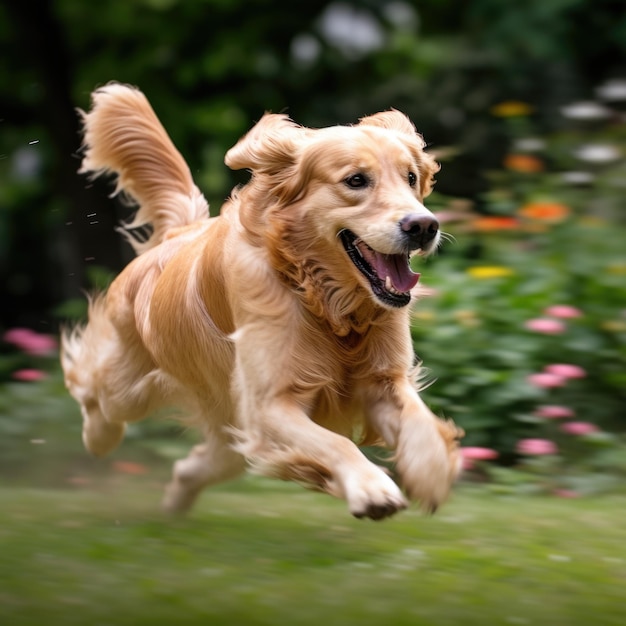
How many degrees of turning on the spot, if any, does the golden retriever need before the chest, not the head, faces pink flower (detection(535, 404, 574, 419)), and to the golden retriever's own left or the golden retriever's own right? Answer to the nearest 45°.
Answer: approximately 90° to the golden retriever's own left

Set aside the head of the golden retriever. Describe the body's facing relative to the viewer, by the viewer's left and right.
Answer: facing the viewer and to the right of the viewer

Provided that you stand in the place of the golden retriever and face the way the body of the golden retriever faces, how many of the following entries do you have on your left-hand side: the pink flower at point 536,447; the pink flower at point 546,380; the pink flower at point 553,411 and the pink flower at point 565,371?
4

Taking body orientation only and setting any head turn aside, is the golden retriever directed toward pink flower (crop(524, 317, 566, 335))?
no

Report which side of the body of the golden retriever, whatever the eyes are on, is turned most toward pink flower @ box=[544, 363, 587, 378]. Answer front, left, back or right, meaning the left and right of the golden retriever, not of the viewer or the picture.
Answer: left

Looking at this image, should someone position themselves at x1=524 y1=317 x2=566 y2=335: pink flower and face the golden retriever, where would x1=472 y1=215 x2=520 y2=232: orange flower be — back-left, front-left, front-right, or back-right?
back-right

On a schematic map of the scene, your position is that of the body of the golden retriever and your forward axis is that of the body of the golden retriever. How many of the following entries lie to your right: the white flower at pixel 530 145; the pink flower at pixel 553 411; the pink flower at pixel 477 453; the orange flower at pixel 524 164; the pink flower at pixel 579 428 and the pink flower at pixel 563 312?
0

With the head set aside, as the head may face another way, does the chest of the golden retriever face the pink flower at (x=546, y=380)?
no

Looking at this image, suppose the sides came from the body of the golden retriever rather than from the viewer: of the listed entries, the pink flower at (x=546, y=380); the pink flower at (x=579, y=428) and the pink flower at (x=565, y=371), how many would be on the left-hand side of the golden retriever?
3

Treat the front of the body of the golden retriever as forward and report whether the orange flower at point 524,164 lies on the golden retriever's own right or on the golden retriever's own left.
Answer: on the golden retriever's own left

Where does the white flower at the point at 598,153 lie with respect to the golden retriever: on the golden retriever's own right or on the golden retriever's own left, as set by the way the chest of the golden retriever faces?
on the golden retriever's own left

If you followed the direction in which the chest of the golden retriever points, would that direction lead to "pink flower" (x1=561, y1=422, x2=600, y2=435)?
no

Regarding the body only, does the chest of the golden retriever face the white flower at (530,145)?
no

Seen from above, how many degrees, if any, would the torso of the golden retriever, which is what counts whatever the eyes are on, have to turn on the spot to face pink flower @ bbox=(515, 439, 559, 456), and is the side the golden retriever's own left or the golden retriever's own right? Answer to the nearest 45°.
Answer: approximately 90° to the golden retriever's own left

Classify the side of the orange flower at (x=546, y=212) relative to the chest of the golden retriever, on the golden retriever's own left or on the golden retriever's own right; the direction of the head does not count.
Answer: on the golden retriever's own left
